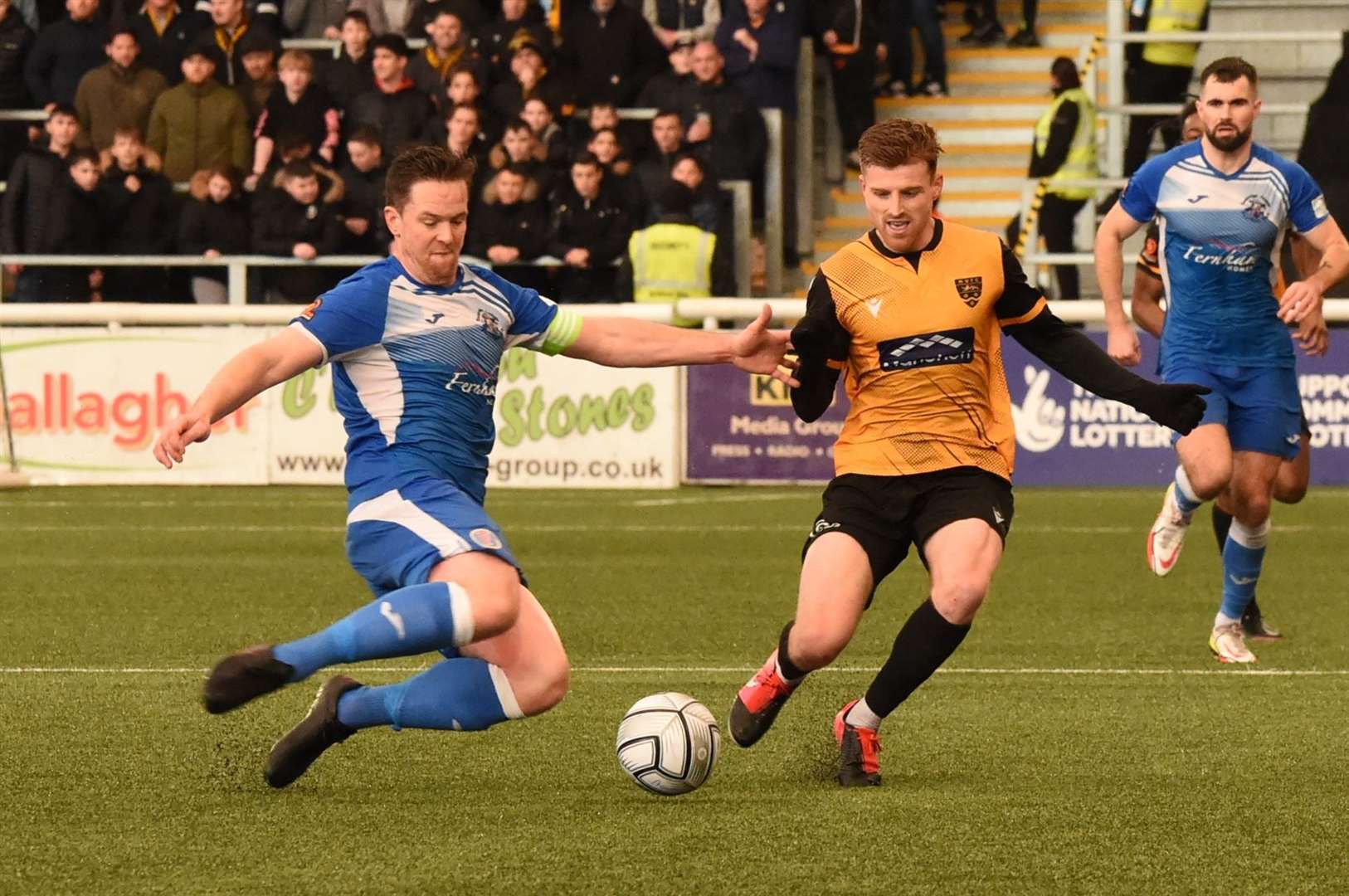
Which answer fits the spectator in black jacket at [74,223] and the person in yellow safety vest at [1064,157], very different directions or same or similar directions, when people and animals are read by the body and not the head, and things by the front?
very different directions

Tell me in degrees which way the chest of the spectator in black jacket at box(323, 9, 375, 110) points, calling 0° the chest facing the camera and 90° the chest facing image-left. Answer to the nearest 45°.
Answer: approximately 0°

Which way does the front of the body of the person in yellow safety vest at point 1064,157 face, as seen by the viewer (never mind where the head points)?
to the viewer's left

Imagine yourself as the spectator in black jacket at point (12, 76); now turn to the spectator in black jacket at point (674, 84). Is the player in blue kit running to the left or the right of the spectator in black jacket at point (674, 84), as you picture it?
right

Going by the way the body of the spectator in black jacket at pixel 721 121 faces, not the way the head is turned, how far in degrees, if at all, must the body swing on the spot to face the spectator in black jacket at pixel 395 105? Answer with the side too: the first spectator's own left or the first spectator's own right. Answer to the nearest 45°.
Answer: approximately 45° to the first spectator's own right

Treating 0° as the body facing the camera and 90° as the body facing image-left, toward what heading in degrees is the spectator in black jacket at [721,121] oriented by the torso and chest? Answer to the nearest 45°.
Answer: approximately 45°

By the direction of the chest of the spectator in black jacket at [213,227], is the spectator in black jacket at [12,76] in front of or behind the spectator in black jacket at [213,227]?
behind
